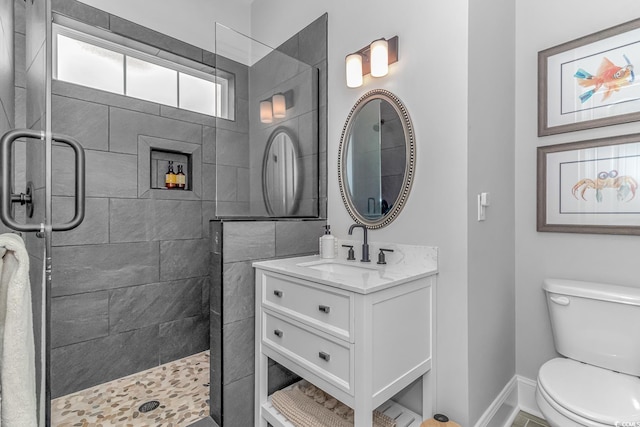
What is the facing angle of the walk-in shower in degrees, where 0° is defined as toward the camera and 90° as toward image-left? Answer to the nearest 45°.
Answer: approximately 315°

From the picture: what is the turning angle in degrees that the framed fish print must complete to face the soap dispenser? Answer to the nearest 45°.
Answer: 0° — it already faces it

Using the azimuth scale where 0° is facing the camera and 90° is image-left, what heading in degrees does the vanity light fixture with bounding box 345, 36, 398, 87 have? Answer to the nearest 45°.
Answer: approximately 45°

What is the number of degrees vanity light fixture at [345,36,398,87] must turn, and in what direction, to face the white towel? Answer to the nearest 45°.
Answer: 0° — it already faces it
